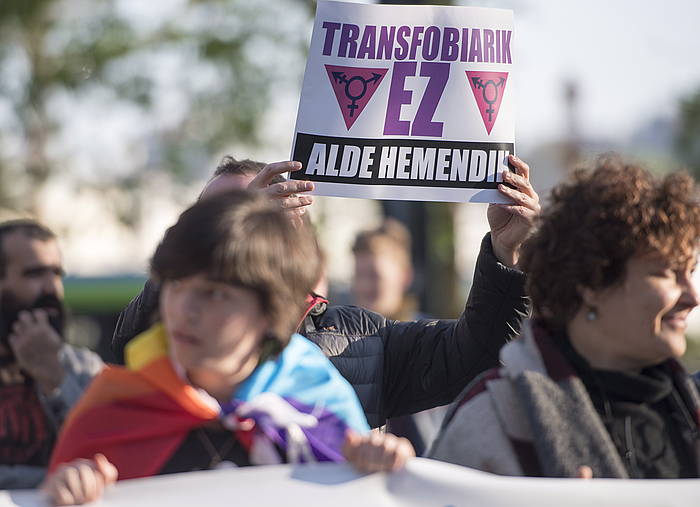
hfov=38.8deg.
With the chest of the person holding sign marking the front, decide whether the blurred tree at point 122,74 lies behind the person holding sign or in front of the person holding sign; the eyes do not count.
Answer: behind

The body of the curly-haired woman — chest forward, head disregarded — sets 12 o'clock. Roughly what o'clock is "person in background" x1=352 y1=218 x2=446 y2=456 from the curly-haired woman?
The person in background is roughly at 7 o'clock from the curly-haired woman.

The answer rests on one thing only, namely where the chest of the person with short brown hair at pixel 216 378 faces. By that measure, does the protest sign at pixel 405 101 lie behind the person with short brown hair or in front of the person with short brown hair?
behind

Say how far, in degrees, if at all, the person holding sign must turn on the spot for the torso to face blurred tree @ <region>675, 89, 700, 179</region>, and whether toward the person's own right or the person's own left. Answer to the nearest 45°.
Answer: approximately 180°

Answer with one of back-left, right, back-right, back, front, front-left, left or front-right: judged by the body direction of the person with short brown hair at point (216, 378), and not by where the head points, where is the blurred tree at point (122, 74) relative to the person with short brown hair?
back

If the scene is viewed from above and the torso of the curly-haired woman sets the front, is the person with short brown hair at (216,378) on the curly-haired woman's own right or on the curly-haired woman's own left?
on the curly-haired woman's own right

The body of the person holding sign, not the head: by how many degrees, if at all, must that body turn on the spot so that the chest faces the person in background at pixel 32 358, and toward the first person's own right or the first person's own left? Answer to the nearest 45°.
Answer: approximately 45° to the first person's own right

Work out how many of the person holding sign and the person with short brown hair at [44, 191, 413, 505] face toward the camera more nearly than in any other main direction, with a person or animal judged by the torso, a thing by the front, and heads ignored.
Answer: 2

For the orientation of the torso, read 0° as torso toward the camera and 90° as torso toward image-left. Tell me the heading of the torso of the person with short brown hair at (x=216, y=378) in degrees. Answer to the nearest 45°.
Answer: approximately 0°

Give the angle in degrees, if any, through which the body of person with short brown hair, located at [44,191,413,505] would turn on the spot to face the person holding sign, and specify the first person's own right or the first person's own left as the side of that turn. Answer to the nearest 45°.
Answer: approximately 135° to the first person's own left

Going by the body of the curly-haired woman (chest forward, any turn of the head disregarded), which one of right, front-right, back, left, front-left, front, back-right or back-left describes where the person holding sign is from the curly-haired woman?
back
